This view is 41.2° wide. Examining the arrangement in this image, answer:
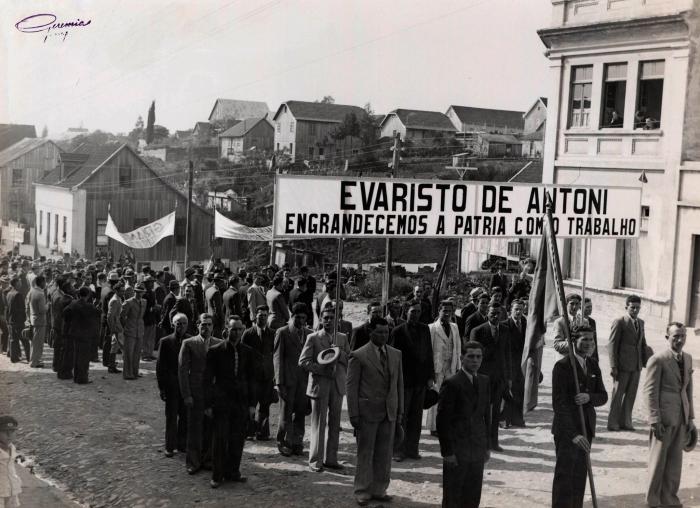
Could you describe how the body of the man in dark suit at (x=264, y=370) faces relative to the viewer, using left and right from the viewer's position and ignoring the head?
facing the viewer

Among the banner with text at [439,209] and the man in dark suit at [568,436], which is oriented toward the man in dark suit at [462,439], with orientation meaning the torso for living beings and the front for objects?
the banner with text

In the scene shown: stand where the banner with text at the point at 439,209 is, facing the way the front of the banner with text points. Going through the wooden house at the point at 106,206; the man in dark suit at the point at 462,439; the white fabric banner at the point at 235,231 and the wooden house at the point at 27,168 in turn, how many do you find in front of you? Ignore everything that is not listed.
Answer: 1

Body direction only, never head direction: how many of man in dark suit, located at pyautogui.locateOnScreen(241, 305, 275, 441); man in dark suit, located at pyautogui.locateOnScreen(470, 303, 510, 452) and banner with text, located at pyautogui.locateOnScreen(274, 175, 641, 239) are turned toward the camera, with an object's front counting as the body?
3

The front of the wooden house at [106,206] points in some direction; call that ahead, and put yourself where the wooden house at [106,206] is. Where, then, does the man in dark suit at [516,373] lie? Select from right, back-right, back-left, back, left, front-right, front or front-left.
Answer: front-left

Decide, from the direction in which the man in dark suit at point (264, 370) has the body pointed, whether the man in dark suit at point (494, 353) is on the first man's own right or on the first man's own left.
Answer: on the first man's own left

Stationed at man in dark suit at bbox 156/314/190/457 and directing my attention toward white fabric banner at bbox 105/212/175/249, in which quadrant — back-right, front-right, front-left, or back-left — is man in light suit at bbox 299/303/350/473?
back-right

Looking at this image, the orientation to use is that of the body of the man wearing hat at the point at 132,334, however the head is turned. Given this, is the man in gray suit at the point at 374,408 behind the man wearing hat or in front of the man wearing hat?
in front

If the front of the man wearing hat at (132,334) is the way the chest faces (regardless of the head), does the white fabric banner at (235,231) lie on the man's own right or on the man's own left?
on the man's own left

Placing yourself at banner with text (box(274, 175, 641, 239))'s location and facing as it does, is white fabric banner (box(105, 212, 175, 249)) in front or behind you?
behind
